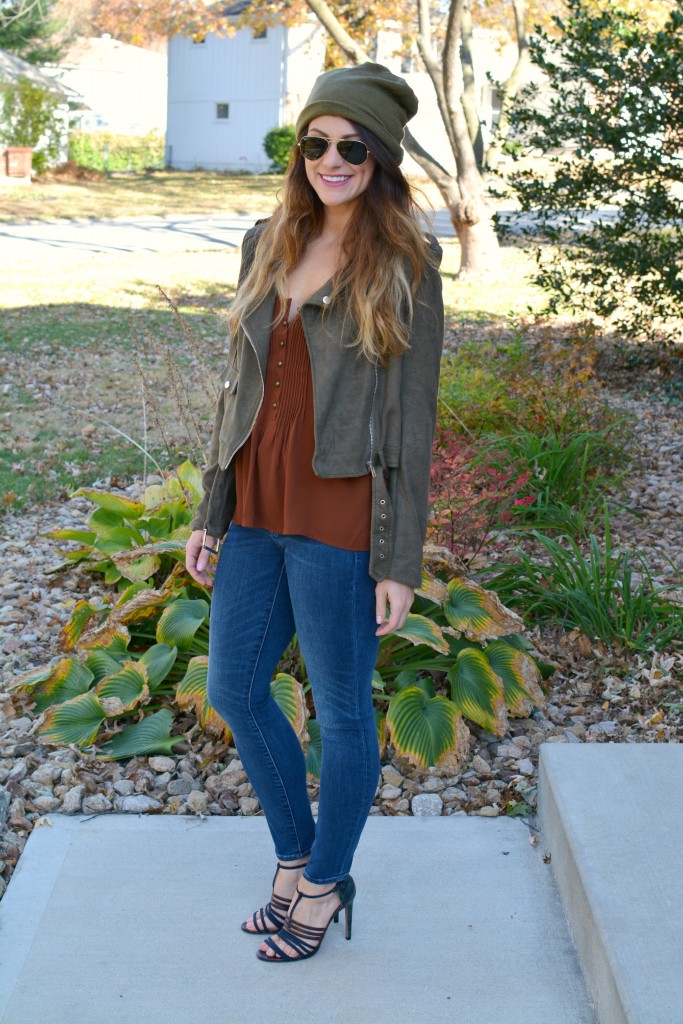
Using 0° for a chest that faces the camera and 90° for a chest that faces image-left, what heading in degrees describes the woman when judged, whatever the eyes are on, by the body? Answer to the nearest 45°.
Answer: approximately 45°

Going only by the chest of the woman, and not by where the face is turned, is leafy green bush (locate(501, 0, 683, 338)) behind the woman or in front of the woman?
behind

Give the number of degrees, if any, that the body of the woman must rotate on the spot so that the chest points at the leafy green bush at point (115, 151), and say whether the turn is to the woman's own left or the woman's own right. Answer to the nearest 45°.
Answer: approximately 135° to the woman's own right

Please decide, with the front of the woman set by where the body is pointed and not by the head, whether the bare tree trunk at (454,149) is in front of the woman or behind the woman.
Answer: behind

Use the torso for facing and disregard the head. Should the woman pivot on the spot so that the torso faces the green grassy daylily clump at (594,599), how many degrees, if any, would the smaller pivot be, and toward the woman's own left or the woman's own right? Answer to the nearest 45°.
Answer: approximately 180°

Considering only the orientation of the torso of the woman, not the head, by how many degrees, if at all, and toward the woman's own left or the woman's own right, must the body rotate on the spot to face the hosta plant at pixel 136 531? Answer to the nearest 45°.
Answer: approximately 135° to the woman's own right

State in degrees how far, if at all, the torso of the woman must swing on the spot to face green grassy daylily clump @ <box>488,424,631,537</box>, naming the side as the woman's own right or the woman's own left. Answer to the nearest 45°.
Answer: approximately 135° to the woman's own right
